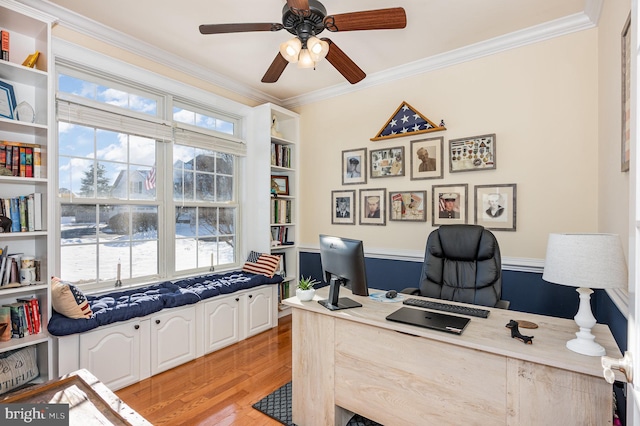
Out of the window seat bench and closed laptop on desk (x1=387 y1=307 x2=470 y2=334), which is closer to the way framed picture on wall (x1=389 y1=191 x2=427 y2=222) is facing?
the closed laptop on desk
